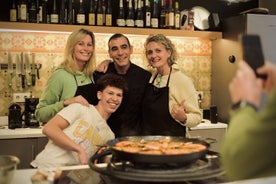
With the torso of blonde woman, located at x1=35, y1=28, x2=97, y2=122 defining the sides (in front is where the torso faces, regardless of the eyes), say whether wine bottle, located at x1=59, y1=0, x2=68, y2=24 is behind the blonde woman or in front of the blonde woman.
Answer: behind

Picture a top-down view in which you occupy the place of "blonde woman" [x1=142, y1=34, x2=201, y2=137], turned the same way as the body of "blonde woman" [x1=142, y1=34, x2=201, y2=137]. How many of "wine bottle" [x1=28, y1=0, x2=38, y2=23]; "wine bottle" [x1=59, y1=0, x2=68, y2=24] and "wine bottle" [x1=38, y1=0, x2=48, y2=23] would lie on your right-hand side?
3

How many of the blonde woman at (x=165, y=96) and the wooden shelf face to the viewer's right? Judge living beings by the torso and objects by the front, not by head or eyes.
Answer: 0

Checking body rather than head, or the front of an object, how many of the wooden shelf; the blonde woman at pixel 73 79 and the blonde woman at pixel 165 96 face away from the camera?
0

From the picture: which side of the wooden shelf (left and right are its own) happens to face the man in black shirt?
front

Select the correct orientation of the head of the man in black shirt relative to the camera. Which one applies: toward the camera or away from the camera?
toward the camera

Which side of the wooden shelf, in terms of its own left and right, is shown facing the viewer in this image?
front

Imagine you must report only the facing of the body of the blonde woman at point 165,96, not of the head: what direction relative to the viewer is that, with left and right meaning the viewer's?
facing the viewer and to the left of the viewer

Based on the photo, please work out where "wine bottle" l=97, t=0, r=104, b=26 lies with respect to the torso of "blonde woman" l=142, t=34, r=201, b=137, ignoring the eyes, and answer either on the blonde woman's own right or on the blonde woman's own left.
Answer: on the blonde woman's own right

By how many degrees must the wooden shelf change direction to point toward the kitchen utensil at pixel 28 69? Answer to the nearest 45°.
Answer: approximately 90° to its right

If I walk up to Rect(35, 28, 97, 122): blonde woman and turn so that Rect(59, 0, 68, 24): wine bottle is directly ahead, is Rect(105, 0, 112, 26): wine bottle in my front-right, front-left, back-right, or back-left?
front-right

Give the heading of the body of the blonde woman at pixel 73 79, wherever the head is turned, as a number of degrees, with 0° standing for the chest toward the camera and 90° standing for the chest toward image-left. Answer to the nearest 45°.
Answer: approximately 315°
